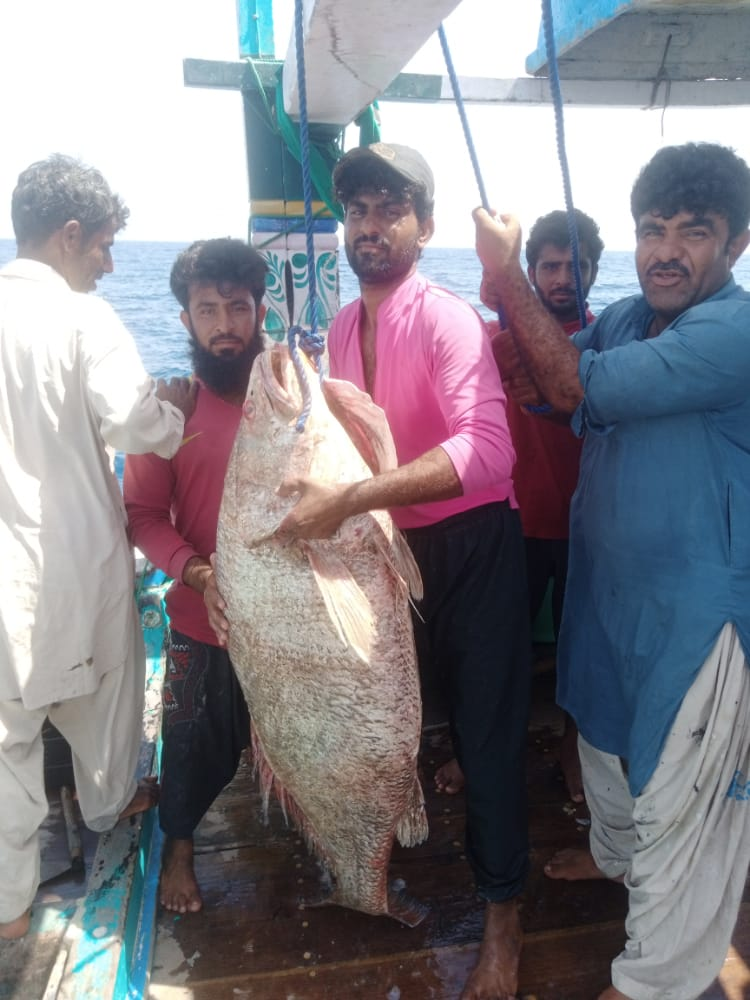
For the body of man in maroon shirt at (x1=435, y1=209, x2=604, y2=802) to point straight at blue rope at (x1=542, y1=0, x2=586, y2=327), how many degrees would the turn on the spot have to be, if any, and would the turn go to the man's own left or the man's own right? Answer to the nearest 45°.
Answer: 0° — they already face it

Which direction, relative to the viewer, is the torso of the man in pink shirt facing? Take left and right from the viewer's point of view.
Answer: facing the viewer and to the left of the viewer

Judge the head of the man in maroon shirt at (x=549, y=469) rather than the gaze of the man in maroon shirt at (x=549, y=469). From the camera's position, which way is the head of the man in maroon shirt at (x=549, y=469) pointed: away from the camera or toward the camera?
toward the camera

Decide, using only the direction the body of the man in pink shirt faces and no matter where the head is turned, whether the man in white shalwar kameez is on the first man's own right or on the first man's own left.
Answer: on the first man's own right

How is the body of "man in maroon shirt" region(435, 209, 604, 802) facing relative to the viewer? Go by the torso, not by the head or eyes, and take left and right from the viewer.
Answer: facing the viewer

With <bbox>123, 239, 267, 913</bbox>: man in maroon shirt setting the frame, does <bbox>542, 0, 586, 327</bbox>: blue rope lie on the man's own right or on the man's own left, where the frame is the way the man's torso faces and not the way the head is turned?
on the man's own left

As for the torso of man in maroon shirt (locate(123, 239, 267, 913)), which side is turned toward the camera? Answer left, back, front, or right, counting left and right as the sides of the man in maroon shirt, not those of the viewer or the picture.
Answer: front

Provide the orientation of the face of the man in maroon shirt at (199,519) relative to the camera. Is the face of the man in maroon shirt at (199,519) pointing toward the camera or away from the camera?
toward the camera

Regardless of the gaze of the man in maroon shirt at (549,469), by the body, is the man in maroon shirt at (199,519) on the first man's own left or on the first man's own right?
on the first man's own right

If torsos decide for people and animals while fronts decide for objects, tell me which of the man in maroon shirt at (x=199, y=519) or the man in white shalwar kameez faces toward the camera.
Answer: the man in maroon shirt
